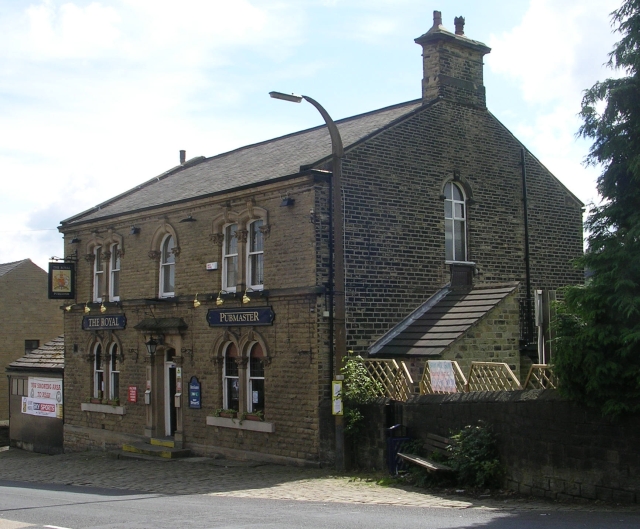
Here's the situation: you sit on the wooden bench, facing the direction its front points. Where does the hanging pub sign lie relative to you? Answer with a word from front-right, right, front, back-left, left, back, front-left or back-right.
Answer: right

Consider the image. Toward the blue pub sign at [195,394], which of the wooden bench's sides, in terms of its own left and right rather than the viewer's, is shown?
right

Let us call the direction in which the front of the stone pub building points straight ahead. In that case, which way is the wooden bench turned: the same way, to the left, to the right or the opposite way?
the same way

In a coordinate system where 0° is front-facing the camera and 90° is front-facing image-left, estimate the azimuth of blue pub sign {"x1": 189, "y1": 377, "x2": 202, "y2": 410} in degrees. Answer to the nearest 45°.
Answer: approximately 45°

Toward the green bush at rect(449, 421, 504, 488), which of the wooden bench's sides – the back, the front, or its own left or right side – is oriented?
left

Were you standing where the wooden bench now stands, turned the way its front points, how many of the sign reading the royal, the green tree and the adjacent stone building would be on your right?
2

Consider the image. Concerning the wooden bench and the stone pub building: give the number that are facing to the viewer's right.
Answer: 0

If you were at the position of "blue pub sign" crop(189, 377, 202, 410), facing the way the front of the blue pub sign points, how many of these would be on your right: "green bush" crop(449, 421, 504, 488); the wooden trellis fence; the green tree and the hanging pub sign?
1

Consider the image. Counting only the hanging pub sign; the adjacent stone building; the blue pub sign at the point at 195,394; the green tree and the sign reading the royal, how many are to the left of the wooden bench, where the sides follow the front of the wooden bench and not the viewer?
1

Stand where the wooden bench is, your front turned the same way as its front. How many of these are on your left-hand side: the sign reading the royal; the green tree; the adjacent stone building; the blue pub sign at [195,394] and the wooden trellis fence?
1

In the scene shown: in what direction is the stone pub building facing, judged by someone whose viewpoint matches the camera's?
facing the viewer and to the left of the viewer

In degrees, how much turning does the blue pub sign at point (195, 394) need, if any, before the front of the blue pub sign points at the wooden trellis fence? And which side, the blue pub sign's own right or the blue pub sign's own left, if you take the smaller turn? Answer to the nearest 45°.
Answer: approximately 90° to the blue pub sign's own left

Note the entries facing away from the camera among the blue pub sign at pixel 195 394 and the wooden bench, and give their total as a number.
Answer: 0

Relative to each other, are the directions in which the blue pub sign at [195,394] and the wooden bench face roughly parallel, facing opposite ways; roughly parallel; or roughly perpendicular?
roughly parallel

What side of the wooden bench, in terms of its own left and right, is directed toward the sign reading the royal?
right

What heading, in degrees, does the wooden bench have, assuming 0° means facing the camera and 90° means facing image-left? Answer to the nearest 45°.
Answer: approximately 45°
